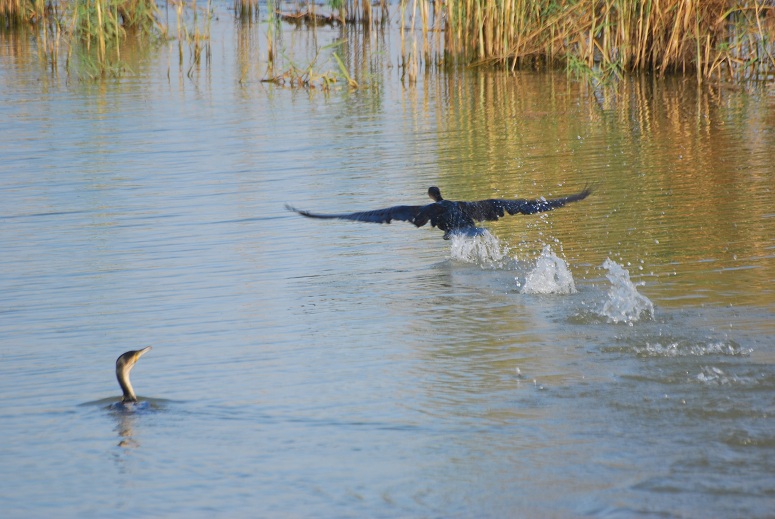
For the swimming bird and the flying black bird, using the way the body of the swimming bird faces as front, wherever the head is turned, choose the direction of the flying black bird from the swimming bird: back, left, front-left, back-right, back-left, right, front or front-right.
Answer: front-left

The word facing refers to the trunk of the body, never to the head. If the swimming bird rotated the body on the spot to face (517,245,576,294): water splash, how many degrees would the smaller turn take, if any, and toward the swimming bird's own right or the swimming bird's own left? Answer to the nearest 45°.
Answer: approximately 45° to the swimming bird's own left

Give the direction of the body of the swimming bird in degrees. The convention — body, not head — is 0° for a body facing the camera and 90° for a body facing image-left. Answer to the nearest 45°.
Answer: approximately 270°

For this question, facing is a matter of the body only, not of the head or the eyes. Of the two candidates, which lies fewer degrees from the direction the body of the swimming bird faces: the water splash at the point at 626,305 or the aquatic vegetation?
the water splash

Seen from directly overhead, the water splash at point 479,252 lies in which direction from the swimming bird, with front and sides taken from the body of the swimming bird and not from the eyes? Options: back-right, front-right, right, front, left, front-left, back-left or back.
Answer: front-left

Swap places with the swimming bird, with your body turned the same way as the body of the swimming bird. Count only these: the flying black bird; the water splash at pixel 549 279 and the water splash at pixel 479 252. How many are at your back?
0

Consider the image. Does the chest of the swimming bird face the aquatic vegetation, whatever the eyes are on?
no

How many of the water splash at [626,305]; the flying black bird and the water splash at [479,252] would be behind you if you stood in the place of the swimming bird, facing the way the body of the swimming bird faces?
0

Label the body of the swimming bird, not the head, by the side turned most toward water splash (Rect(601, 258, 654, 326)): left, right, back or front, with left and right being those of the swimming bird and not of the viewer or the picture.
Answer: front
